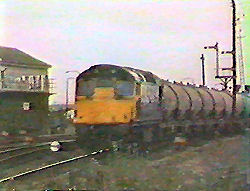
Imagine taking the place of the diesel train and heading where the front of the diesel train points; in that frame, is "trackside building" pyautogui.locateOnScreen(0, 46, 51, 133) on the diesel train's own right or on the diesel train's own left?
on the diesel train's own right

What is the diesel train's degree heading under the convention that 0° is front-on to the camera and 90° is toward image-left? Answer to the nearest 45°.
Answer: approximately 45°
